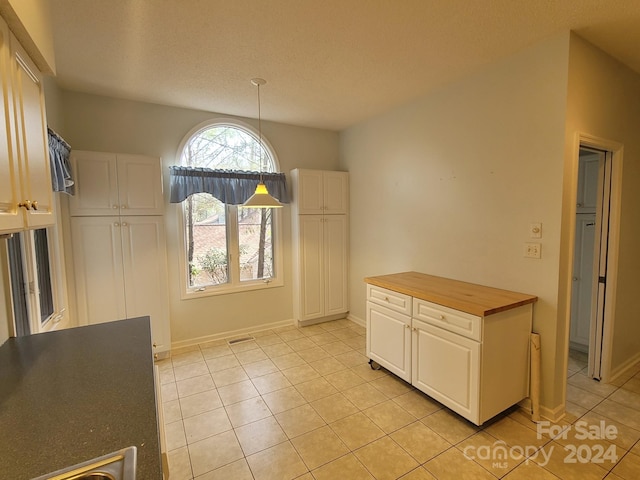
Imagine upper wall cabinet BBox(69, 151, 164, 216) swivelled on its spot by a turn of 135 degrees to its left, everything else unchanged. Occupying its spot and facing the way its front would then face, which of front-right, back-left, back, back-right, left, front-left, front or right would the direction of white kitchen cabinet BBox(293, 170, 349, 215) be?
front-right

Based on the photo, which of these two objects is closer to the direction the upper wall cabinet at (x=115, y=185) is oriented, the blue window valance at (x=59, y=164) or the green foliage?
the blue window valance

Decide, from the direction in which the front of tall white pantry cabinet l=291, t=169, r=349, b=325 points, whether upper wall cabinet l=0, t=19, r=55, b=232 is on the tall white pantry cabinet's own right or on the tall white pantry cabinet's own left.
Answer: on the tall white pantry cabinet's own right

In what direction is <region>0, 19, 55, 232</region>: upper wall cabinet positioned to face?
to the viewer's right

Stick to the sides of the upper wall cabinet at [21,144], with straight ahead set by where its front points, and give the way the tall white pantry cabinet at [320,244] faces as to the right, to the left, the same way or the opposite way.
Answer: to the right

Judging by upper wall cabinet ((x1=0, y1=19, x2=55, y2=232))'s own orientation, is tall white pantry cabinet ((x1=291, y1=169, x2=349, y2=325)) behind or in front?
in front

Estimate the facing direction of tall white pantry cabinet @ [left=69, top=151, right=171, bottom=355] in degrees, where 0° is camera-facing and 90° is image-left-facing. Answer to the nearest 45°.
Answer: approximately 0°

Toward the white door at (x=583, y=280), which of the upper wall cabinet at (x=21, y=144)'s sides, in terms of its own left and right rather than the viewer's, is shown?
front

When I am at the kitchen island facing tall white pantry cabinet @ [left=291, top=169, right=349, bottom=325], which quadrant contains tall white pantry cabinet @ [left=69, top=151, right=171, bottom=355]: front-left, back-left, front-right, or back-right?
front-left

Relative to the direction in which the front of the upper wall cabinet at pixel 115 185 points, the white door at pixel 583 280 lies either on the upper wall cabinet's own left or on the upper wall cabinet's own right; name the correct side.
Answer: on the upper wall cabinet's own left

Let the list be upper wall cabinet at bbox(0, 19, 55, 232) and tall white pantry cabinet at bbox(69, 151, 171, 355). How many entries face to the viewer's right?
1
